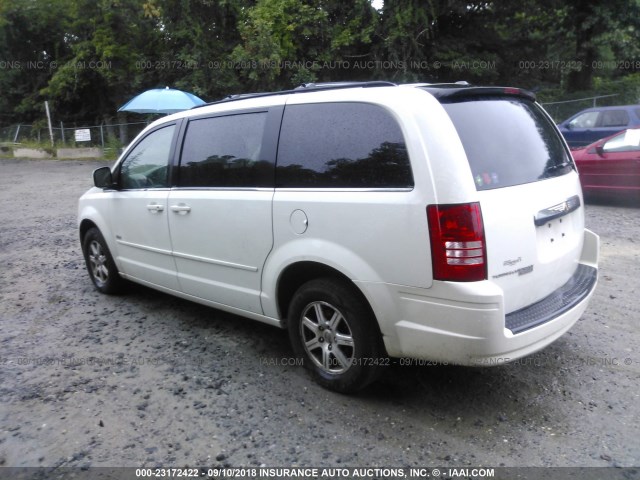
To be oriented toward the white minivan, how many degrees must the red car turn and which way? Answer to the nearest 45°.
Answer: approximately 90° to its left

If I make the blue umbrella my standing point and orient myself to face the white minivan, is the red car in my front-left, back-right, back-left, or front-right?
front-left

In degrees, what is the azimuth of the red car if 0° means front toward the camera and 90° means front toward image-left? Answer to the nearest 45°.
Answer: approximately 90°

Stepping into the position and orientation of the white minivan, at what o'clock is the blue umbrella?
The blue umbrella is roughly at 1 o'clock from the white minivan.

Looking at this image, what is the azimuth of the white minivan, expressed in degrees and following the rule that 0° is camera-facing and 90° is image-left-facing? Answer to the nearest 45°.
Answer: approximately 135°

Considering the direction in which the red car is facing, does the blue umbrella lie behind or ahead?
ahead

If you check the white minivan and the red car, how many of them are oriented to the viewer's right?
0

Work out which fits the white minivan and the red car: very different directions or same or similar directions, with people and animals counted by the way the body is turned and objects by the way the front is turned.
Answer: same or similar directions

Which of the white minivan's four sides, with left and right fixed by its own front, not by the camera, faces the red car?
right
